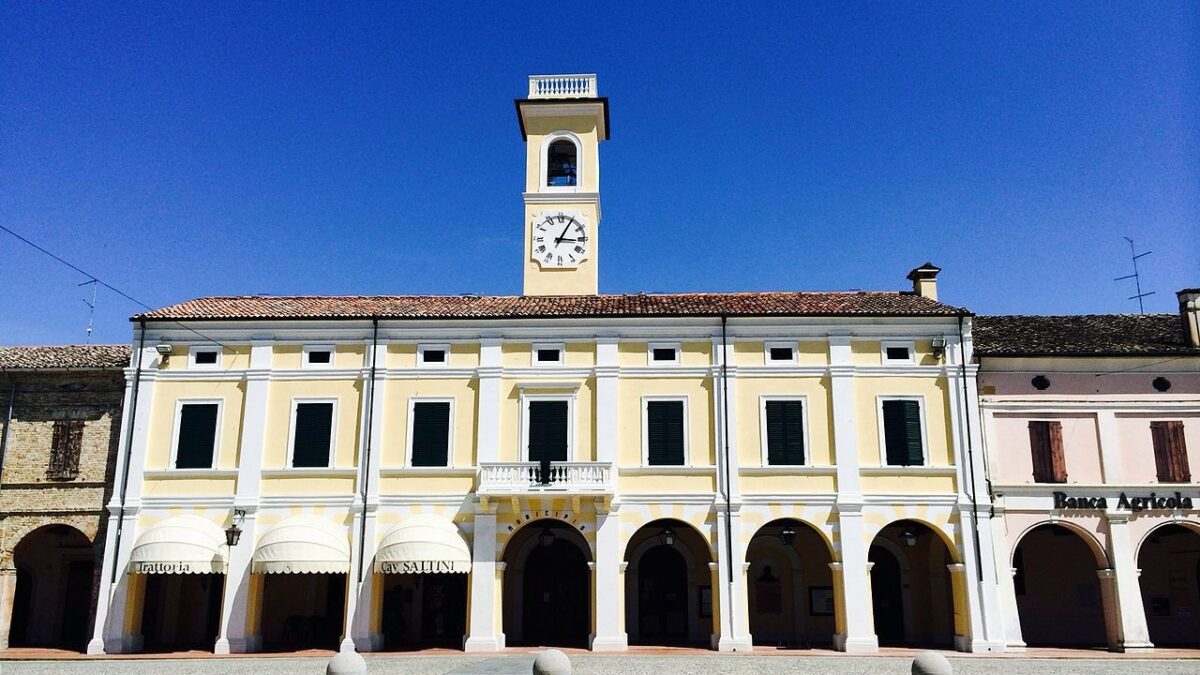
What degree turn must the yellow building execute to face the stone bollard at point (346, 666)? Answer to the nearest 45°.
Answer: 0° — it already faces it

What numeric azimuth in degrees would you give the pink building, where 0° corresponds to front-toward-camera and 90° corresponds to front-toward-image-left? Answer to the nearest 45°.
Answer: approximately 0°

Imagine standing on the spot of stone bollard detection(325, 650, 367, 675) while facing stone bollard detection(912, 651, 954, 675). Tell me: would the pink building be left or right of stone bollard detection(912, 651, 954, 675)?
left

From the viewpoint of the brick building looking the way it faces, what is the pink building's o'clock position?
The pink building is roughly at 10 o'clock from the brick building.

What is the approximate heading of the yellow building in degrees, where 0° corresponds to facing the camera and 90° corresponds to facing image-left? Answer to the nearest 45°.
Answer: approximately 0°

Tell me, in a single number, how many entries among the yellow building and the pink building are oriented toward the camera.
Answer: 2

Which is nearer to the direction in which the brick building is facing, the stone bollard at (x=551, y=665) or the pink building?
the stone bollard
